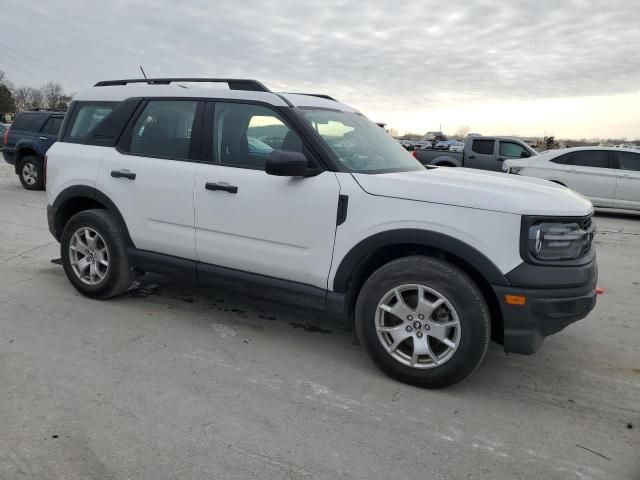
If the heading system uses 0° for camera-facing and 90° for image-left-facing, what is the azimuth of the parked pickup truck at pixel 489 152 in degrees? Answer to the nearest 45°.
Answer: approximately 270°

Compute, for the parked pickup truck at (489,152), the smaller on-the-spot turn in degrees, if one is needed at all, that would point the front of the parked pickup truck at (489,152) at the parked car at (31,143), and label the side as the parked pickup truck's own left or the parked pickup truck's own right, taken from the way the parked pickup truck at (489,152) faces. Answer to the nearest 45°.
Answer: approximately 135° to the parked pickup truck's own right

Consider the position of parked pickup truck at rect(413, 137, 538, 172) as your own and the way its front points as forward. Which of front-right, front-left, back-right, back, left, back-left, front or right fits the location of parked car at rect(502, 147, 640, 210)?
front-right

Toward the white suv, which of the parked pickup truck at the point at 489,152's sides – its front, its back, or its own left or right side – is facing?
right

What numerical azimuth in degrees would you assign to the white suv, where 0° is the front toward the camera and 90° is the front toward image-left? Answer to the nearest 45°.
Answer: approximately 315°
